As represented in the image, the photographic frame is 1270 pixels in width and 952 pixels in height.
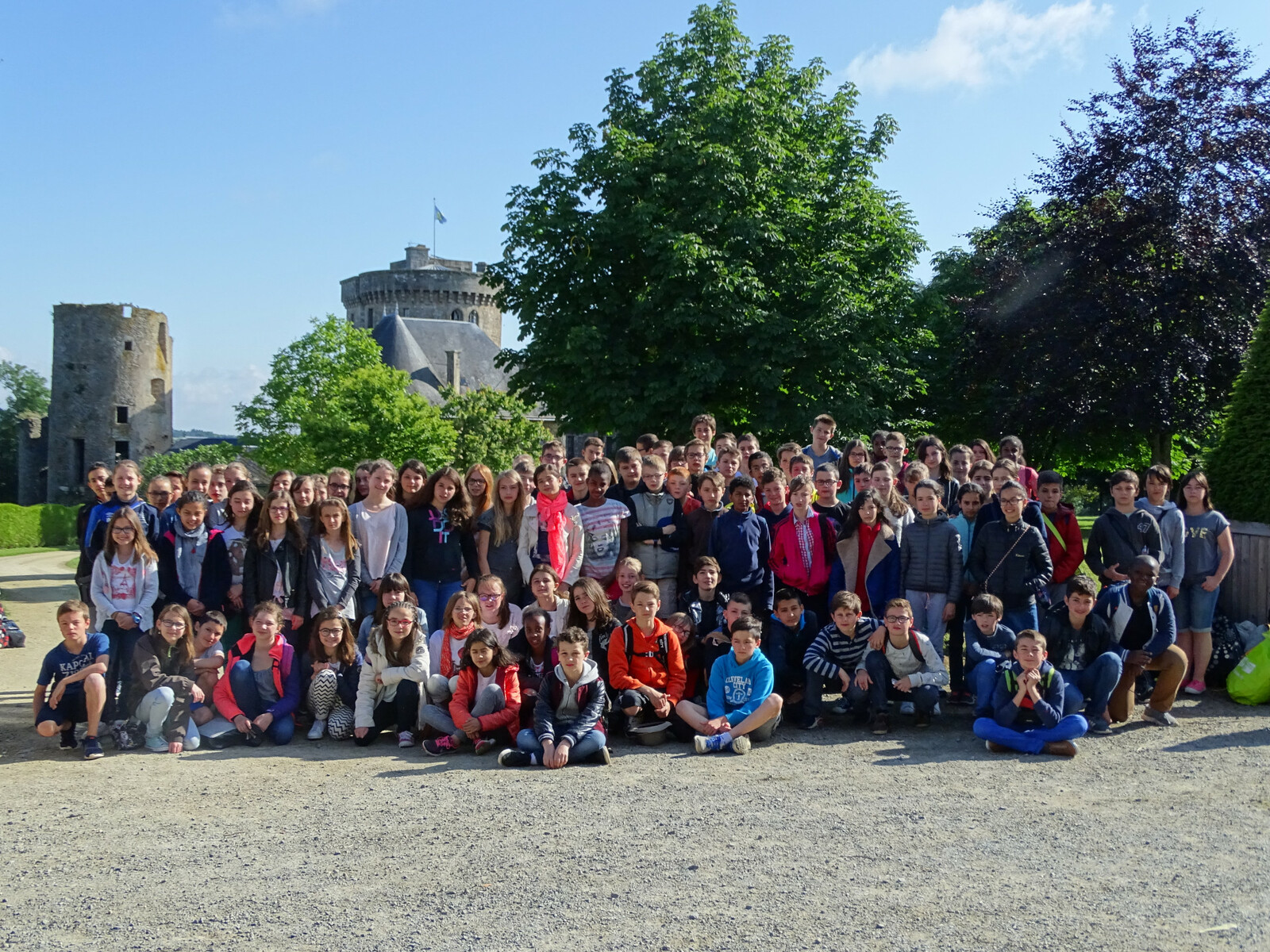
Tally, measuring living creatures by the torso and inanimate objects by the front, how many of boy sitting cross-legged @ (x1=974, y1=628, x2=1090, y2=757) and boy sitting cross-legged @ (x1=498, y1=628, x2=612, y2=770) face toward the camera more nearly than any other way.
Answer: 2

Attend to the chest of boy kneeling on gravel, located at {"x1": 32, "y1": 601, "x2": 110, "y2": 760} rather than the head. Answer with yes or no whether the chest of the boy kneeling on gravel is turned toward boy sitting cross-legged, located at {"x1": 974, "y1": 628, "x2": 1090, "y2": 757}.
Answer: no

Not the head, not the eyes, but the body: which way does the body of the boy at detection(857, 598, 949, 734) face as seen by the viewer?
toward the camera

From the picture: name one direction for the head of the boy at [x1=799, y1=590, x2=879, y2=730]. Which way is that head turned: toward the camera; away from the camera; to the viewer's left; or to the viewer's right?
toward the camera

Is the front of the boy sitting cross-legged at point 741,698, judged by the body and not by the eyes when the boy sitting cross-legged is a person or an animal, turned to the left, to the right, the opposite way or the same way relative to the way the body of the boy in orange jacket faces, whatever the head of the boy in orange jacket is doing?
the same way

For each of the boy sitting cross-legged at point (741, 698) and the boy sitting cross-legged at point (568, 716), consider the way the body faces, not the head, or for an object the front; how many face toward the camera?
2

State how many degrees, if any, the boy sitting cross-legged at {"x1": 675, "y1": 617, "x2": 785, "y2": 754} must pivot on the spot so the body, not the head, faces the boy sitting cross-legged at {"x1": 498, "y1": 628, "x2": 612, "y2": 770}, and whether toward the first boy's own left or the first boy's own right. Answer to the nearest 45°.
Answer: approximately 90° to the first boy's own right

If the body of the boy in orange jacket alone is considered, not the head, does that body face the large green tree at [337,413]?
no

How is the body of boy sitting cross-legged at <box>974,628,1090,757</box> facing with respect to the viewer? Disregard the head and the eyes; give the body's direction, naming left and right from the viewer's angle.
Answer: facing the viewer

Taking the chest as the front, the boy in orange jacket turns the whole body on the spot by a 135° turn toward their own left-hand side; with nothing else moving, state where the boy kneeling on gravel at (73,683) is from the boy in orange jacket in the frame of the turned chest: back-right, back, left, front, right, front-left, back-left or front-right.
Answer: back-left
